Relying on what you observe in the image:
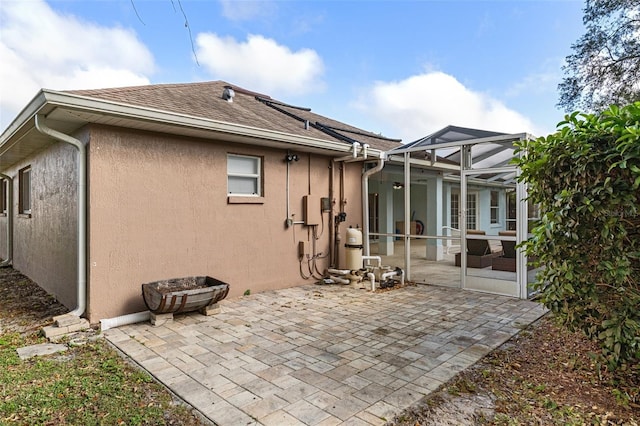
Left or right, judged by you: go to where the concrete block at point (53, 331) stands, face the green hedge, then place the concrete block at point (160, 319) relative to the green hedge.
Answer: left

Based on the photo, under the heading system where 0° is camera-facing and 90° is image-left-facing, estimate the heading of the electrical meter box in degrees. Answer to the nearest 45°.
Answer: approximately 315°

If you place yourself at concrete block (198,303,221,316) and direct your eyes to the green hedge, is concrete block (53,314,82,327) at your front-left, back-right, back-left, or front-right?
back-right

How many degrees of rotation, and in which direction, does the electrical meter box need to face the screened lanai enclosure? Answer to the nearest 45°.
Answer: approximately 45° to its left

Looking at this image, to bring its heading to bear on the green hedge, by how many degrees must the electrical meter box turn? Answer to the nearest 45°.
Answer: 0° — it already faces it

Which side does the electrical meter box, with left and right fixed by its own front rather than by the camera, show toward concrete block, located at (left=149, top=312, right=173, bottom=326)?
right

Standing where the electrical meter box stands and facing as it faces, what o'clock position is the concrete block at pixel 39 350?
The concrete block is roughly at 3 o'clock from the electrical meter box.

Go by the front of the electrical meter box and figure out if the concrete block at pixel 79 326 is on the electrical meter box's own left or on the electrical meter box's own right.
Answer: on the electrical meter box's own right

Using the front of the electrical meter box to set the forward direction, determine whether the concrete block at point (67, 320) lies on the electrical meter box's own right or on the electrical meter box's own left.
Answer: on the electrical meter box's own right

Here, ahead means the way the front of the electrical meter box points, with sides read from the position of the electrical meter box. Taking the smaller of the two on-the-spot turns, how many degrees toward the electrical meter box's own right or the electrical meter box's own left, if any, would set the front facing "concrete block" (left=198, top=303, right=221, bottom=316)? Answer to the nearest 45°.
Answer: approximately 90° to the electrical meter box's own right

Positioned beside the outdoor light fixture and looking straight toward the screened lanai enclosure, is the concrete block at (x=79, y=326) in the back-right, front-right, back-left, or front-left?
back-right
